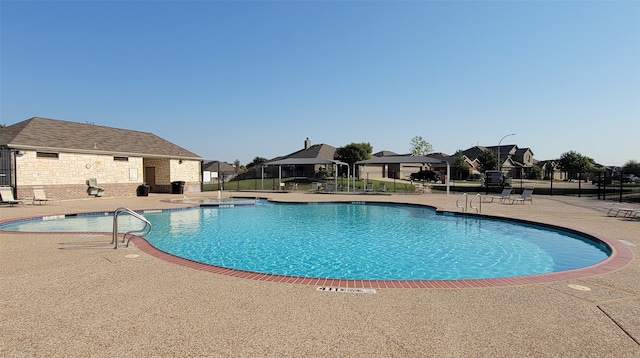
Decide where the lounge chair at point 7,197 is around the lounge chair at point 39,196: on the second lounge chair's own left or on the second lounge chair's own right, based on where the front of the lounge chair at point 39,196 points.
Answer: on the second lounge chair's own right

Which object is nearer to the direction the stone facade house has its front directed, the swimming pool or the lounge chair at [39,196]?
the swimming pool

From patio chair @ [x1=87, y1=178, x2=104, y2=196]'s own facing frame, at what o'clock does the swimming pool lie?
The swimming pool is roughly at 1 o'clock from the patio chair.

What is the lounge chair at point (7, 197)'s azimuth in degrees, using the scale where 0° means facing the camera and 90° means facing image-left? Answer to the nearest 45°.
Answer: approximately 315°

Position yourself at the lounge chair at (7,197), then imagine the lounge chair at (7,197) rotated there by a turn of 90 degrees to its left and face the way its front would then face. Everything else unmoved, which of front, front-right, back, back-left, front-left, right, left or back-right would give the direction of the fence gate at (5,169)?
front-left

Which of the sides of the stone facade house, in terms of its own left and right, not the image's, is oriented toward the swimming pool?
front

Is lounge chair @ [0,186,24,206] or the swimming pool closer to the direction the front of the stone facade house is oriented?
the swimming pool

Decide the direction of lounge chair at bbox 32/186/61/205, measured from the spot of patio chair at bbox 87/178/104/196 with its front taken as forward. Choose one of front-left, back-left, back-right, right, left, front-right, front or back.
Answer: right

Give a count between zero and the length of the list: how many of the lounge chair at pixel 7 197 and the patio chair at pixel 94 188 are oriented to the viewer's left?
0

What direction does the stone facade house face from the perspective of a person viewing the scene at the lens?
facing the viewer and to the right of the viewer

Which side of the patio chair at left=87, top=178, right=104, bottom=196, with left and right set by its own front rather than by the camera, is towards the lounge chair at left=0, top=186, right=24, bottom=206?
right

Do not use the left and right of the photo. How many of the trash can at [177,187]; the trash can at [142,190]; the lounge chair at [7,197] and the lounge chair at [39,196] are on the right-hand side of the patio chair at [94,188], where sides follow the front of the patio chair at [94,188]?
2

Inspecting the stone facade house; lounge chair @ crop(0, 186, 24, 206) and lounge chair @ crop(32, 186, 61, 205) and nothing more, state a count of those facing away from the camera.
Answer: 0

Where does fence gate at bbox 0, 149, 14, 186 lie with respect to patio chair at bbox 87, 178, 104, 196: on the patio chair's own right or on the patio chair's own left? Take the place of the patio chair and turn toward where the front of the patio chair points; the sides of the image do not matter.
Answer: on the patio chair's own right
